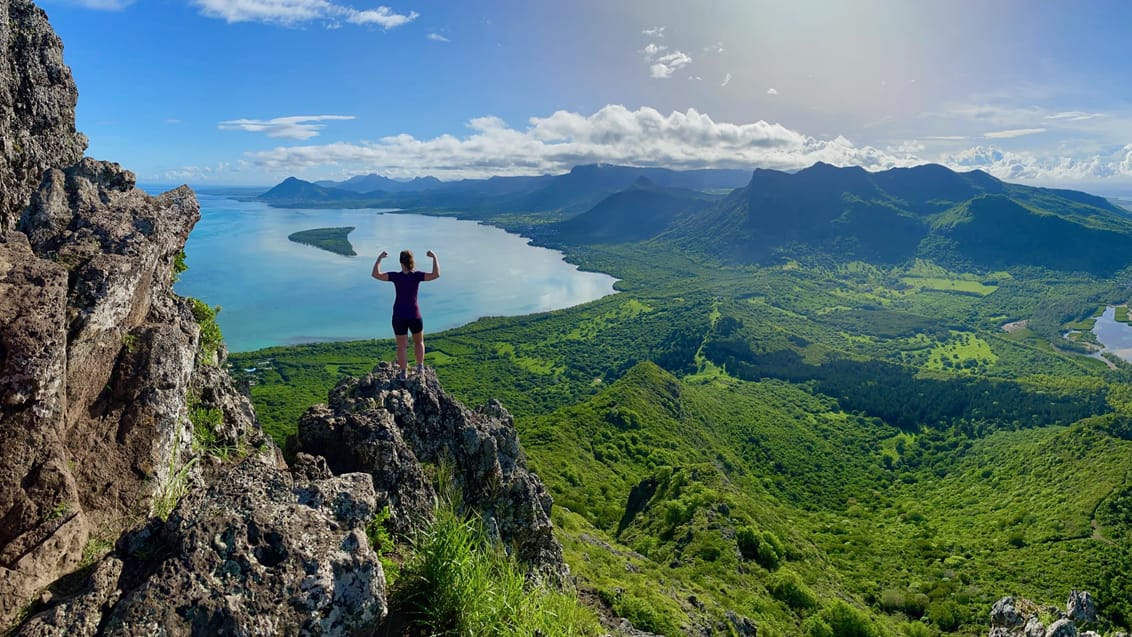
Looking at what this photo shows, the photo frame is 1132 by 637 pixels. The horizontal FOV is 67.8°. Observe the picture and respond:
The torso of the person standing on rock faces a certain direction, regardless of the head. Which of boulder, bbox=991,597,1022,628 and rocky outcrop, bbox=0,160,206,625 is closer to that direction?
the boulder

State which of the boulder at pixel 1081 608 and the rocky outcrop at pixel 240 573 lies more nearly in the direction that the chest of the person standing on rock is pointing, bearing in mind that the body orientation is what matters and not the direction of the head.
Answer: the boulder

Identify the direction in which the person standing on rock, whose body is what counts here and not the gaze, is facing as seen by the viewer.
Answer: away from the camera

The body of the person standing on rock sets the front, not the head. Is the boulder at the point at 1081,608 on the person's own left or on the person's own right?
on the person's own right

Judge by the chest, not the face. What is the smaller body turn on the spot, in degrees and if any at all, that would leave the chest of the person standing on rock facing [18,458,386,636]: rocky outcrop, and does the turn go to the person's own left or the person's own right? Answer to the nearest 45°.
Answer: approximately 180°

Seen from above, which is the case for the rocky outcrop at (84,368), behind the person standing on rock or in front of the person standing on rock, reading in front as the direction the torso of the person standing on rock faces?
behind

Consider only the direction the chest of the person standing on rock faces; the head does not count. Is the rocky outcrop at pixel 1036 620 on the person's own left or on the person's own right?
on the person's own right
